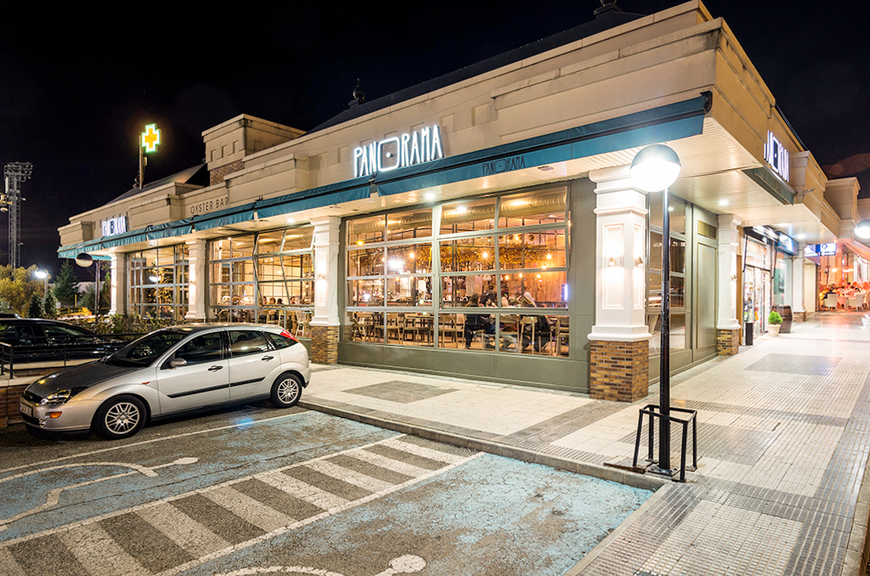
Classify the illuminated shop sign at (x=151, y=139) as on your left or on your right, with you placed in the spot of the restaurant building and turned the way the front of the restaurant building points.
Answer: on your right

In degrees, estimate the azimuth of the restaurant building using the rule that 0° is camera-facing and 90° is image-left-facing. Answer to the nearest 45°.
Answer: approximately 45°
